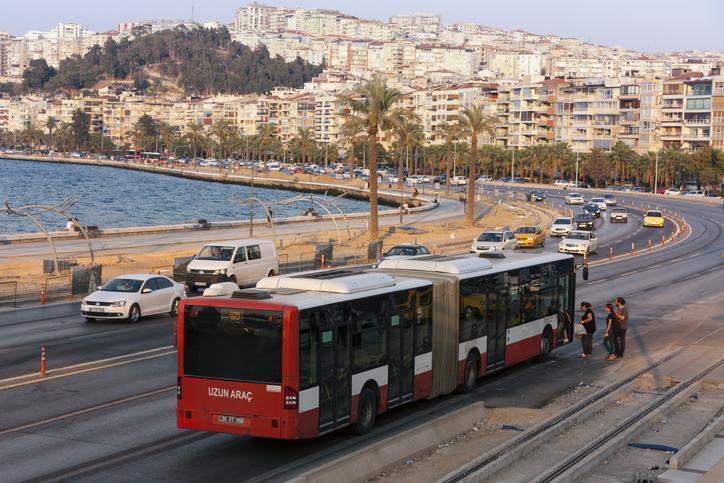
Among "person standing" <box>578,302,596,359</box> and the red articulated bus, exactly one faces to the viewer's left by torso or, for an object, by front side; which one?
the person standing

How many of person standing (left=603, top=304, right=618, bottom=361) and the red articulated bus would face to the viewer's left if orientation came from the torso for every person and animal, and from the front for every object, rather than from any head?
1

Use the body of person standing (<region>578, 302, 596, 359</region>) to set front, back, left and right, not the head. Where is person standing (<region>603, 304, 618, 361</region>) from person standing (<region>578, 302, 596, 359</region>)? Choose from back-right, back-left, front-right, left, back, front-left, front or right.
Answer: back

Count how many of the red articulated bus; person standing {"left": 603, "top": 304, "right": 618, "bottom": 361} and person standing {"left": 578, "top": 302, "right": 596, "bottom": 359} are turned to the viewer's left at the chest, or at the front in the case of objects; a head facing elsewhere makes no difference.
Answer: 2

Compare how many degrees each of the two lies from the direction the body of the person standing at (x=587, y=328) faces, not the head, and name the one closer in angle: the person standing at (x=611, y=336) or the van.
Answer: the van

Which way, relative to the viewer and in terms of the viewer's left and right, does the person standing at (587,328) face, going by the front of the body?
facing to the left of the viewer

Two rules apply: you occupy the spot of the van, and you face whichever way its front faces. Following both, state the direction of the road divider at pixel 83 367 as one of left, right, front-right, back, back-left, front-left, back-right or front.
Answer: front-left
